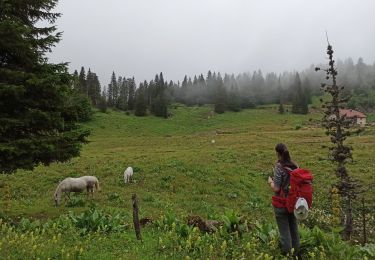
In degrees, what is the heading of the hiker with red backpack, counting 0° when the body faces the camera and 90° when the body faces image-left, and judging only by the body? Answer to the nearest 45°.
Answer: approximately 135°

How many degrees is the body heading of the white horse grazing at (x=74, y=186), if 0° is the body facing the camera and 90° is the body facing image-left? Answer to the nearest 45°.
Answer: approximately 90°

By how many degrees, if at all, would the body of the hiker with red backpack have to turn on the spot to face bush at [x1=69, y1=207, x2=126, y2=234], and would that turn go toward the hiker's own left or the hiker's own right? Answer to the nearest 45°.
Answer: approximately 45° to the hiker's own left

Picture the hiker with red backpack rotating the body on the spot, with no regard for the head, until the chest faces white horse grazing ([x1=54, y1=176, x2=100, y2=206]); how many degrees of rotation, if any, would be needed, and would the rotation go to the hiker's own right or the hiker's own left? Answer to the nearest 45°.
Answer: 0° — they already face it

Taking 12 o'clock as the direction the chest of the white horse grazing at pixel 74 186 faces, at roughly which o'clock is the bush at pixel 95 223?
The bush is roughly at 9 o'clock from the white horse grazing.

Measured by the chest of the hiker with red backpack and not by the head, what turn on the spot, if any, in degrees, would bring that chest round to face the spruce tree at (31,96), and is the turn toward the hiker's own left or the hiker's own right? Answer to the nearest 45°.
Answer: approximately 45° to the hiker's own left

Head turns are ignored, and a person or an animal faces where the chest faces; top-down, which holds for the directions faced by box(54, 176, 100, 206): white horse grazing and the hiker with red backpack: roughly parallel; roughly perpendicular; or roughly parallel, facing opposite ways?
roughly perpendicular
